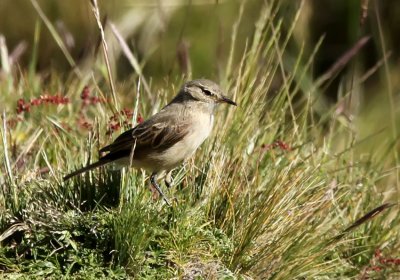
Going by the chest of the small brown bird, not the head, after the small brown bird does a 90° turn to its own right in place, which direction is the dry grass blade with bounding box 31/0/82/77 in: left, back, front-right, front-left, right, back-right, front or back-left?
back-right

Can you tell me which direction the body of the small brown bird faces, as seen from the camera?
to the viewer's right
